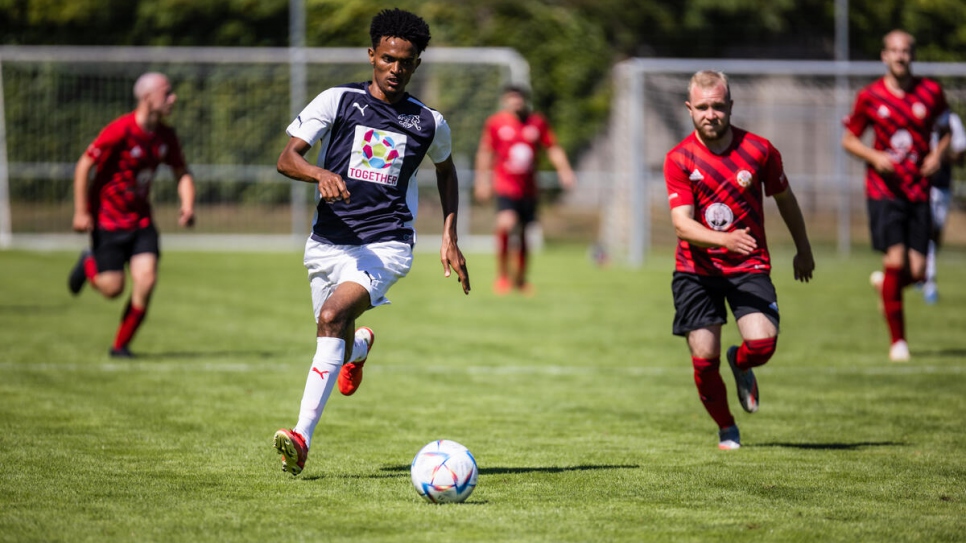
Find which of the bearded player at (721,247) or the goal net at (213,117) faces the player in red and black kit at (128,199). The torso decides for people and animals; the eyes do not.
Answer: the goal net

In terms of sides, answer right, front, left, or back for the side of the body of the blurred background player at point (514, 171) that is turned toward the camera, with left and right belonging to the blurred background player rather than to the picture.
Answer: front

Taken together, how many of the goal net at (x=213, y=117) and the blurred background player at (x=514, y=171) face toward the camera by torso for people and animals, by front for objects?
2

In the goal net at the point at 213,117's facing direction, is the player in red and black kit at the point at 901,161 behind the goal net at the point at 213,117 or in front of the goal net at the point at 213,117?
in front

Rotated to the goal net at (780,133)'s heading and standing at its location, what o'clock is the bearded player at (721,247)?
The bearded player is roughly at 12 o'clock from the goal net.

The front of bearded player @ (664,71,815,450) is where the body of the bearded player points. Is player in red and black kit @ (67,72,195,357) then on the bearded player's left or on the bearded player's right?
on the bearded player's right

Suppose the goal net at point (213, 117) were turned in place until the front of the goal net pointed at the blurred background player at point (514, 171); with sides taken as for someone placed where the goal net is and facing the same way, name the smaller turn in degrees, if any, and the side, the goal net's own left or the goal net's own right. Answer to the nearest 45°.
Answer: approximately 45° to the goal net's own left

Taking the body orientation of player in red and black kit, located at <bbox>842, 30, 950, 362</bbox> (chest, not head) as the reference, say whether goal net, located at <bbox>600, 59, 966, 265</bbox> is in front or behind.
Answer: behind

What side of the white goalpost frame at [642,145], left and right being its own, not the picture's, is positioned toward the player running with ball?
front

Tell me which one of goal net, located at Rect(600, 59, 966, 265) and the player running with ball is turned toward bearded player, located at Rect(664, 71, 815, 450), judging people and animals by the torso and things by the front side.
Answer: the goal net

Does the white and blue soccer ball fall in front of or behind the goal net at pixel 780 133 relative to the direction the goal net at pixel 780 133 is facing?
in front

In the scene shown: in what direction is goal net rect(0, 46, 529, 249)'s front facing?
toward the camera

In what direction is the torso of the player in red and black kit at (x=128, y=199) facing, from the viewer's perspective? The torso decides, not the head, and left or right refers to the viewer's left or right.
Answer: facing the viewer and to the right of the viewer

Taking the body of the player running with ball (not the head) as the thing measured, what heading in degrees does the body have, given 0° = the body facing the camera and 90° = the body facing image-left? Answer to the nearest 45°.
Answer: approximately 0°

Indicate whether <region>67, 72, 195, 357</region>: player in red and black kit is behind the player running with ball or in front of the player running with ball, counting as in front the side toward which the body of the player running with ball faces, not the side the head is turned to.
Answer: behind
